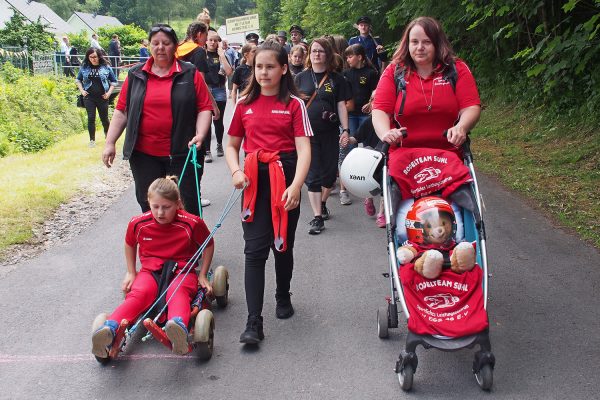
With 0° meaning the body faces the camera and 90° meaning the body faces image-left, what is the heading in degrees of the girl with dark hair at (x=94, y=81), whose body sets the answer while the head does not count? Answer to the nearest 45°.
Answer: approximately 0°

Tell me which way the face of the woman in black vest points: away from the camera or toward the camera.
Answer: toward the camera

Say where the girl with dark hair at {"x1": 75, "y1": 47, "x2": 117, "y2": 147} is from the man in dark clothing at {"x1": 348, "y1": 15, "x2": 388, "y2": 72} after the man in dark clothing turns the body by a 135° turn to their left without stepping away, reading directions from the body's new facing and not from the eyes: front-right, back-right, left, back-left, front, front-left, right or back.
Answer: back-left

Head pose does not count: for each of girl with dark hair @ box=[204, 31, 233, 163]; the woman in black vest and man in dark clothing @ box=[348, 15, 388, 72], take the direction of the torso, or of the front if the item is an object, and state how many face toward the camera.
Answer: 3

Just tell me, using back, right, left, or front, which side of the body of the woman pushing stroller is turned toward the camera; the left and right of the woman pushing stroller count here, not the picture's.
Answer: front

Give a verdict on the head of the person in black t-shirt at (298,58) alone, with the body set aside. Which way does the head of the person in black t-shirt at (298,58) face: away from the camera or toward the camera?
toward the camera

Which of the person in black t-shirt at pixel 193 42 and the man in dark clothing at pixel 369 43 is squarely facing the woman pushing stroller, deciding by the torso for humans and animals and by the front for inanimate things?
the man in dark clothing

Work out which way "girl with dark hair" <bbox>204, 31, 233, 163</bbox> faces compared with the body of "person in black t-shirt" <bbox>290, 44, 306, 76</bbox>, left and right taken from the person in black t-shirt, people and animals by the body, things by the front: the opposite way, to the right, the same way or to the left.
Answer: the same way

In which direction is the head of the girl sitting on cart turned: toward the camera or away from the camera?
toward the camera

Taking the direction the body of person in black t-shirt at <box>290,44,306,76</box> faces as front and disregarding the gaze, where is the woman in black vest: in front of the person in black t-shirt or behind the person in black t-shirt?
in front

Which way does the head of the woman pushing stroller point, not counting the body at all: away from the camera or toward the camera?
toward the camera
